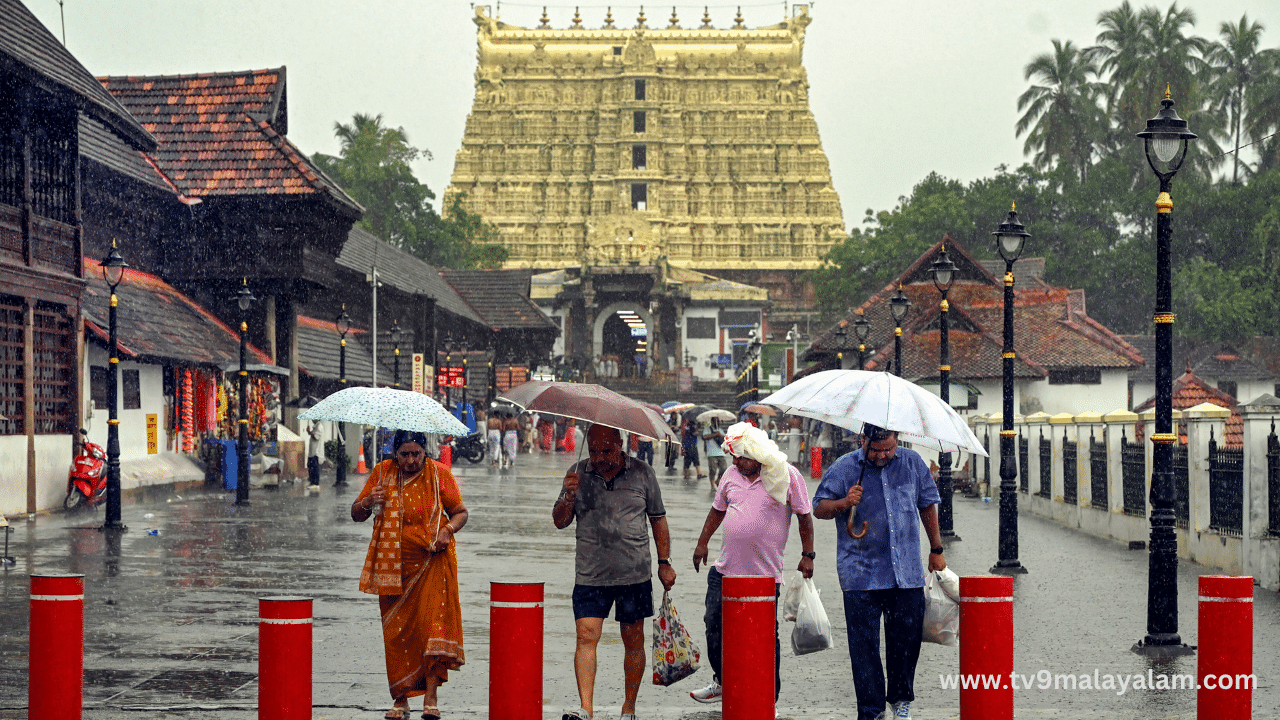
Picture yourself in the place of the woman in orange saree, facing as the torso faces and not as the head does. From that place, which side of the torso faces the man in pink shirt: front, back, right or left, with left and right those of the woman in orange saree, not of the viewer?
left

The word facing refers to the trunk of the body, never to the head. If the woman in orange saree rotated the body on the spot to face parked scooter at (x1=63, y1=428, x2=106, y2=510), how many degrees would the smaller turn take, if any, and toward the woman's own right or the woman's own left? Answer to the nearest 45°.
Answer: approximately 180°

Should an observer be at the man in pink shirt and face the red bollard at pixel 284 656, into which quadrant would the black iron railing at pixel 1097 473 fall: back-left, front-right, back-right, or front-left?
back-right

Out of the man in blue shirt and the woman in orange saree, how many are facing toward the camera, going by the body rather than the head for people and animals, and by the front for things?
2

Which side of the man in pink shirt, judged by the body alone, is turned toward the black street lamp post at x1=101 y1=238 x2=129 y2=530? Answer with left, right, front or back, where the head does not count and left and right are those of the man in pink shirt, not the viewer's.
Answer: right

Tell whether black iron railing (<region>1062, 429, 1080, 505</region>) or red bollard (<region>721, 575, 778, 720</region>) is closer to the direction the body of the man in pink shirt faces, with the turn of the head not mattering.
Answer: the red bollard

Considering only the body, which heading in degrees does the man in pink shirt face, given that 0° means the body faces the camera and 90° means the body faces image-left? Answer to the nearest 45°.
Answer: approximately 45°
